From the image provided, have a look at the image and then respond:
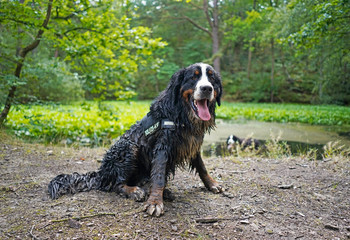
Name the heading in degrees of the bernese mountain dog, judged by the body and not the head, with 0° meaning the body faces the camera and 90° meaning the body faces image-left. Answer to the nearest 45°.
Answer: approximately 315°

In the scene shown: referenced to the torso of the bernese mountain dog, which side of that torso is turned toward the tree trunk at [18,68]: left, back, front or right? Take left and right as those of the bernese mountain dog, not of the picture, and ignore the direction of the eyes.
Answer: back
